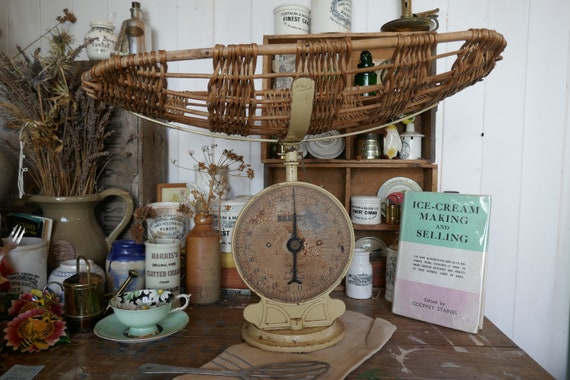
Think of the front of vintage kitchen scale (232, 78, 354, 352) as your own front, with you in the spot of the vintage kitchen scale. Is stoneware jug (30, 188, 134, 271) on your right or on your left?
on your right

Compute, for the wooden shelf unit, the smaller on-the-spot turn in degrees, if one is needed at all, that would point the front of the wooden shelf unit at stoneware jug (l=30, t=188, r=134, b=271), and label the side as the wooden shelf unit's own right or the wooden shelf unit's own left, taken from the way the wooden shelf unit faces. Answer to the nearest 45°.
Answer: approximately 90° to the wooden shelf unit's own right

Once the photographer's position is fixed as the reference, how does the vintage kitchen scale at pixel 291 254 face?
facing the viewer

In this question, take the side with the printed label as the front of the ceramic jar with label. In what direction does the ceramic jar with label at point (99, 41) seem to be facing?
toward the camera

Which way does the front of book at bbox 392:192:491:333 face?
toward the camera

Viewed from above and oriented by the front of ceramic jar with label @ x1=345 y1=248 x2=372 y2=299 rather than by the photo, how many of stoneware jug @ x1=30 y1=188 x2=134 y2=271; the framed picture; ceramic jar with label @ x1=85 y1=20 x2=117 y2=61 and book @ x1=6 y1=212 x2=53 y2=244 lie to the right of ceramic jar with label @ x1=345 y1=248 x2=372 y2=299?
4

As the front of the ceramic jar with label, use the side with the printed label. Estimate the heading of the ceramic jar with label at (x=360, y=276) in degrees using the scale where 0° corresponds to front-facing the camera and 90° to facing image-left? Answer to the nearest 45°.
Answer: approximately 0°
